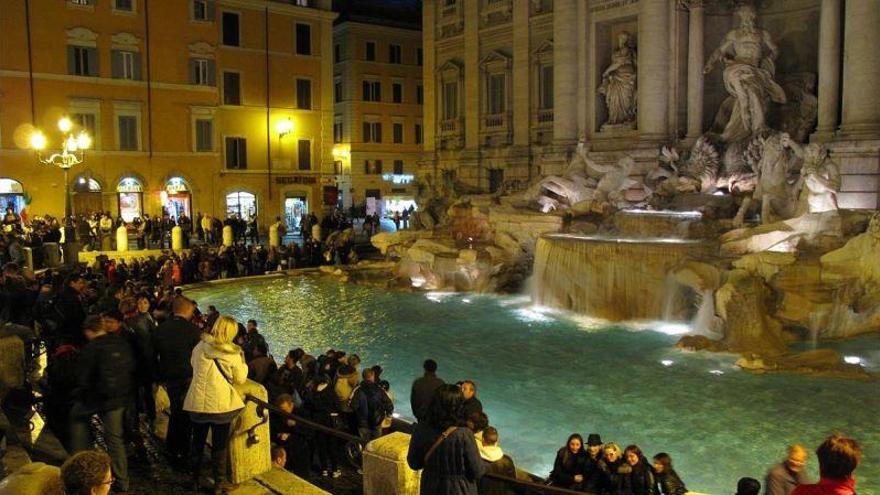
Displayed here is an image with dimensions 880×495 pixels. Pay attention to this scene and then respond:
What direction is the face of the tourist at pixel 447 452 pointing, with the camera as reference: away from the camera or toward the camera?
away from the camera

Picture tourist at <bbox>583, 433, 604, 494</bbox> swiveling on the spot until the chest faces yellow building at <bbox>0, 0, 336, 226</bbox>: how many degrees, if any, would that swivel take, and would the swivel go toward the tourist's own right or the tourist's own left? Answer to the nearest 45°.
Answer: approximately 135° to the tourist's own right

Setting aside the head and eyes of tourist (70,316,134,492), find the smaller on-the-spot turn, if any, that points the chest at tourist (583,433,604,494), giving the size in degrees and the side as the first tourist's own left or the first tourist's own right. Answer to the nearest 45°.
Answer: approximately 135° to the first tourist's own right

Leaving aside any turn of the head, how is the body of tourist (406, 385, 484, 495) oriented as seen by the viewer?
away from the camera

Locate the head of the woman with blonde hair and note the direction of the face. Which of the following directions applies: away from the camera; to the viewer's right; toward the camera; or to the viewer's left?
away from the camera

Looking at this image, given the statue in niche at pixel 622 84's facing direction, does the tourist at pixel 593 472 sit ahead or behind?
ahead

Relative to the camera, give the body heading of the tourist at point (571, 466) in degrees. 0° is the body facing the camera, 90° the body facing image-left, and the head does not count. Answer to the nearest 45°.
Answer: approximately 315°

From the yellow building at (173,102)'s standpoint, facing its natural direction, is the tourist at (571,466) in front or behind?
in front

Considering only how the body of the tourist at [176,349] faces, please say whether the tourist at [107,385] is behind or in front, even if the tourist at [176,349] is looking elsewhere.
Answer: behind

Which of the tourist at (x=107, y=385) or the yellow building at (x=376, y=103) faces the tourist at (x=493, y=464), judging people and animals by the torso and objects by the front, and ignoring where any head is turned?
the yellow building

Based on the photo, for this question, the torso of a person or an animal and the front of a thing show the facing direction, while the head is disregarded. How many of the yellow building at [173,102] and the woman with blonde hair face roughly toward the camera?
1

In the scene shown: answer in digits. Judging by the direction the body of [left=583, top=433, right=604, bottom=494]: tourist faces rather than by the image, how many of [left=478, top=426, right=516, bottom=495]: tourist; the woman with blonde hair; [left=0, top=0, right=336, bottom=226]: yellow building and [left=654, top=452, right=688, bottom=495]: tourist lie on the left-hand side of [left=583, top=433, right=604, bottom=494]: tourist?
1

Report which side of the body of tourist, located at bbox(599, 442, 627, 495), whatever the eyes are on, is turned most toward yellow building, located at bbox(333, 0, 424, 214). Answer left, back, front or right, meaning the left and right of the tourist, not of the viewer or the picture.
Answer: back
